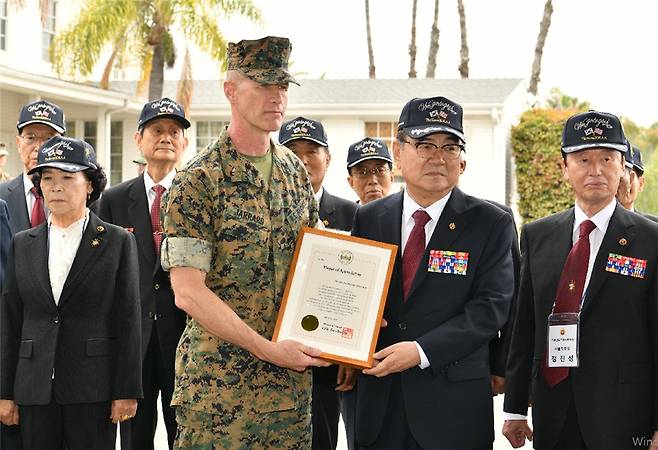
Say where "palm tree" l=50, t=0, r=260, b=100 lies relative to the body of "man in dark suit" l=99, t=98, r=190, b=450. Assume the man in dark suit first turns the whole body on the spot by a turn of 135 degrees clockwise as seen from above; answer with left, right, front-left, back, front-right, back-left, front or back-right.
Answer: front-right

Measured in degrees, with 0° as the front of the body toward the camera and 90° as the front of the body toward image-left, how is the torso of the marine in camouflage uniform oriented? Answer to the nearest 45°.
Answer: approximately 315°

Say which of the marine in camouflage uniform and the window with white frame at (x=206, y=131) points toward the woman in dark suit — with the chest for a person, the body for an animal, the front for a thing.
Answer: the window with white frame

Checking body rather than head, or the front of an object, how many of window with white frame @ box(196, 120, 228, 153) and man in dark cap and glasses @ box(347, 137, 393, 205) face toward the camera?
2

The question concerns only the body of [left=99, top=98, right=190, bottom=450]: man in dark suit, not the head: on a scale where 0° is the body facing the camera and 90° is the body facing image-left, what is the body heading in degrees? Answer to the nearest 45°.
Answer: approximately 0°

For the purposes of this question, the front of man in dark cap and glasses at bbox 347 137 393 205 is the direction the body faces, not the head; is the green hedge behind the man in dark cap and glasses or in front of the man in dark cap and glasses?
behind

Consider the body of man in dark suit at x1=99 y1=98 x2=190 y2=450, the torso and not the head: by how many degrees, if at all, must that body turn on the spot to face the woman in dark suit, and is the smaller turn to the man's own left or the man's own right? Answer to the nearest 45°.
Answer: approximately 45° to the man's own right

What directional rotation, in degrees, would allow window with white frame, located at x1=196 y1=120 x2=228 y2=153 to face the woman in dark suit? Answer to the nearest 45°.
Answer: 0° — it already faces them

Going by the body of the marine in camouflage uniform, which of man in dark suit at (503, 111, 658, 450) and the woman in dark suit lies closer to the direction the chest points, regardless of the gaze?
the man in dark suit
